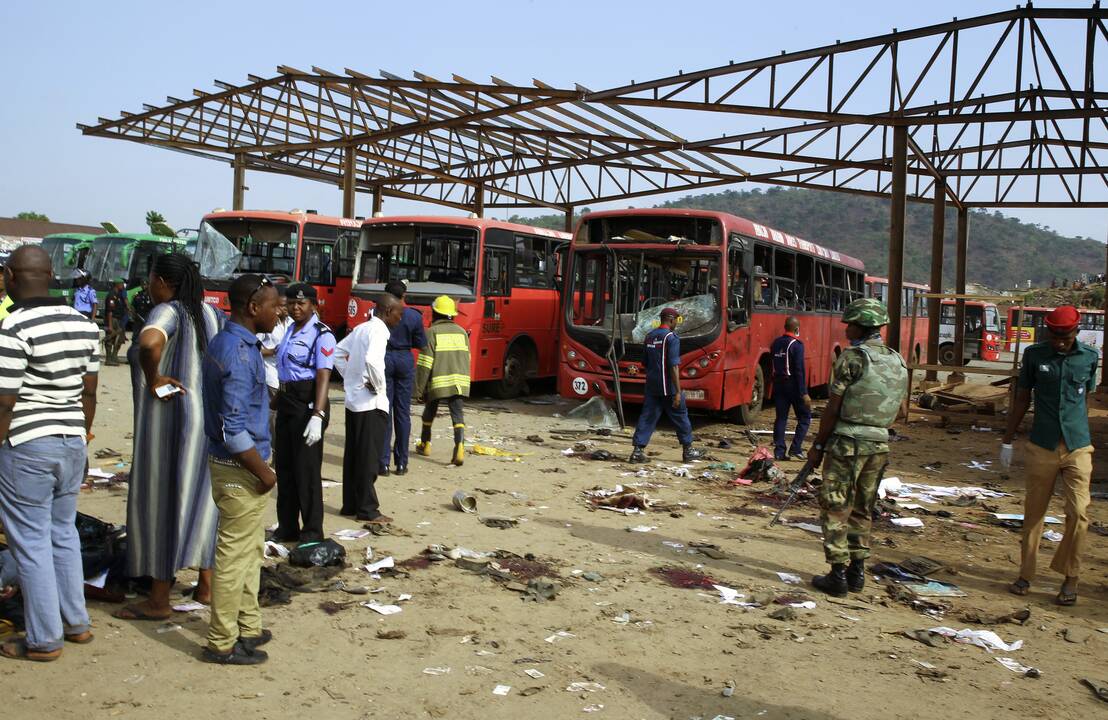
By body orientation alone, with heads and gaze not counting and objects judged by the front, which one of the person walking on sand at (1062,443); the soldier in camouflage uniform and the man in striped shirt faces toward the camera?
the person walking on sand

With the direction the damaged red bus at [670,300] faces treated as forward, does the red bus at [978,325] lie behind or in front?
behind

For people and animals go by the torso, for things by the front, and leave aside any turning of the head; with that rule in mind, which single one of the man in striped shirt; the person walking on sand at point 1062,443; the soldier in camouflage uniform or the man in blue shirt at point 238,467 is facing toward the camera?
the person walking on sand

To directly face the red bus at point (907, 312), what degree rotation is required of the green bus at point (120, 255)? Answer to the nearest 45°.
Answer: approximately 135° to its left

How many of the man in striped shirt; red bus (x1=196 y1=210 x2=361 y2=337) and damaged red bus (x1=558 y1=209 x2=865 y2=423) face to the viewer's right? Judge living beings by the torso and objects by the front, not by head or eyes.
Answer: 0

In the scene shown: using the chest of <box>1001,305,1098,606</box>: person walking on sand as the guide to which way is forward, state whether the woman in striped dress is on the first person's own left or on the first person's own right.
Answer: on the first person's own right

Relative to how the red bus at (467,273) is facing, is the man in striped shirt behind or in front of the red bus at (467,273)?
in front

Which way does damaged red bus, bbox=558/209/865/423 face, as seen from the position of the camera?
facing the viewer and to the left of the viewer

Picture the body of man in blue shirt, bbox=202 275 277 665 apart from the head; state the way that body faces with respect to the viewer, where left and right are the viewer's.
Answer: facing to the right of the viewer

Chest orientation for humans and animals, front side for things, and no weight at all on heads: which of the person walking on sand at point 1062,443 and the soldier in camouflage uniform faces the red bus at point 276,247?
the soldier in camouflage uniform

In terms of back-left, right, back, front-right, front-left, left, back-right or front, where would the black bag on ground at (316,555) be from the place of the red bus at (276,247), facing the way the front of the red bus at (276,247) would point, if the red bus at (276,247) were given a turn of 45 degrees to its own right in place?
left

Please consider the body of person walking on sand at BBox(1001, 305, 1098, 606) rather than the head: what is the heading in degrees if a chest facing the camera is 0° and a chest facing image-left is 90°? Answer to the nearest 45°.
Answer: approximately 0°
